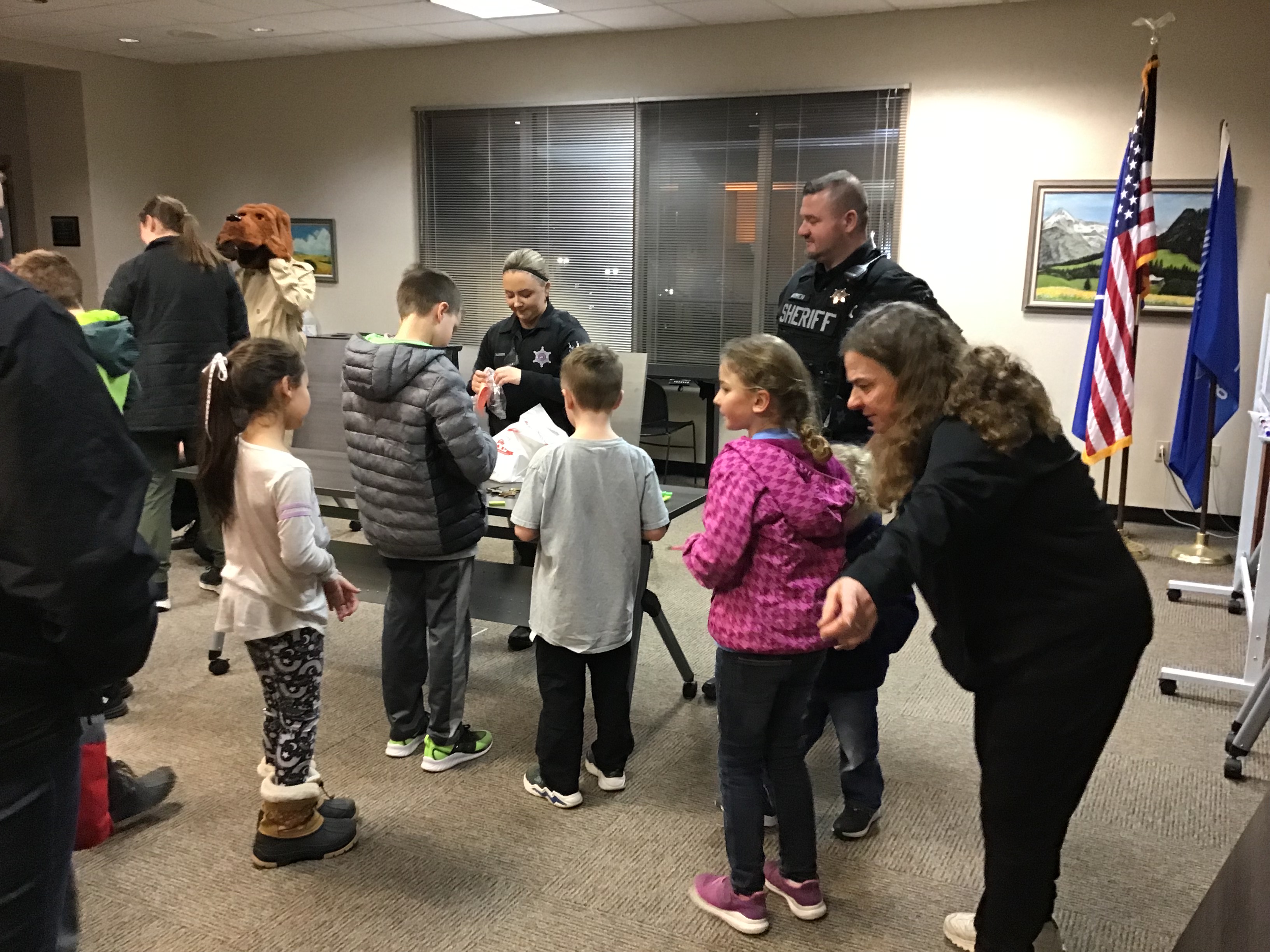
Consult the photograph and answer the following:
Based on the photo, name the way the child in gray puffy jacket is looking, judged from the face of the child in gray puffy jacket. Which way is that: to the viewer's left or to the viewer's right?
to the viewer's right

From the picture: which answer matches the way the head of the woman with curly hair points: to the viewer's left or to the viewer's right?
to the viewer's left

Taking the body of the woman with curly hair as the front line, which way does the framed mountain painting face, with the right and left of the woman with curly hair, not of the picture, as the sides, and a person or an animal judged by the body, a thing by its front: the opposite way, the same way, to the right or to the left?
to the left

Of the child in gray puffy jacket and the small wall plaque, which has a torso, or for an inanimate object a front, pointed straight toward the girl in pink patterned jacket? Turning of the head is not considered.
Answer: the small wall plaque

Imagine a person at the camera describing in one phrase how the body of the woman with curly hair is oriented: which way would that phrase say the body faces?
to the viewer's left

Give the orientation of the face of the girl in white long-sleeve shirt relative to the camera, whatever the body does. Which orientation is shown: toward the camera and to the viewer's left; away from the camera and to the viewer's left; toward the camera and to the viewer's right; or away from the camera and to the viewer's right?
away from the camera and to the viewer's right

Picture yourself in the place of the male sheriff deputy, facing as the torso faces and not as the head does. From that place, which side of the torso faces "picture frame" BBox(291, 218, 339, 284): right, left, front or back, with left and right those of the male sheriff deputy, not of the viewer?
right

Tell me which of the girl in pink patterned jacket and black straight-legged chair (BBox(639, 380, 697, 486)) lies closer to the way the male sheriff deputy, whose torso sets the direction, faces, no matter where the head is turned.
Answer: the girl in pink patterned jacket

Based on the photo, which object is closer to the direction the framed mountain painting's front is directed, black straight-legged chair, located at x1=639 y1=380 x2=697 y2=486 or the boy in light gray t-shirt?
the boy in light gray t-shirt

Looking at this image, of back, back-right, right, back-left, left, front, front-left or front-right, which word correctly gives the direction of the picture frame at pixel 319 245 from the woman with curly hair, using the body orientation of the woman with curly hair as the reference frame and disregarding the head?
front-right
